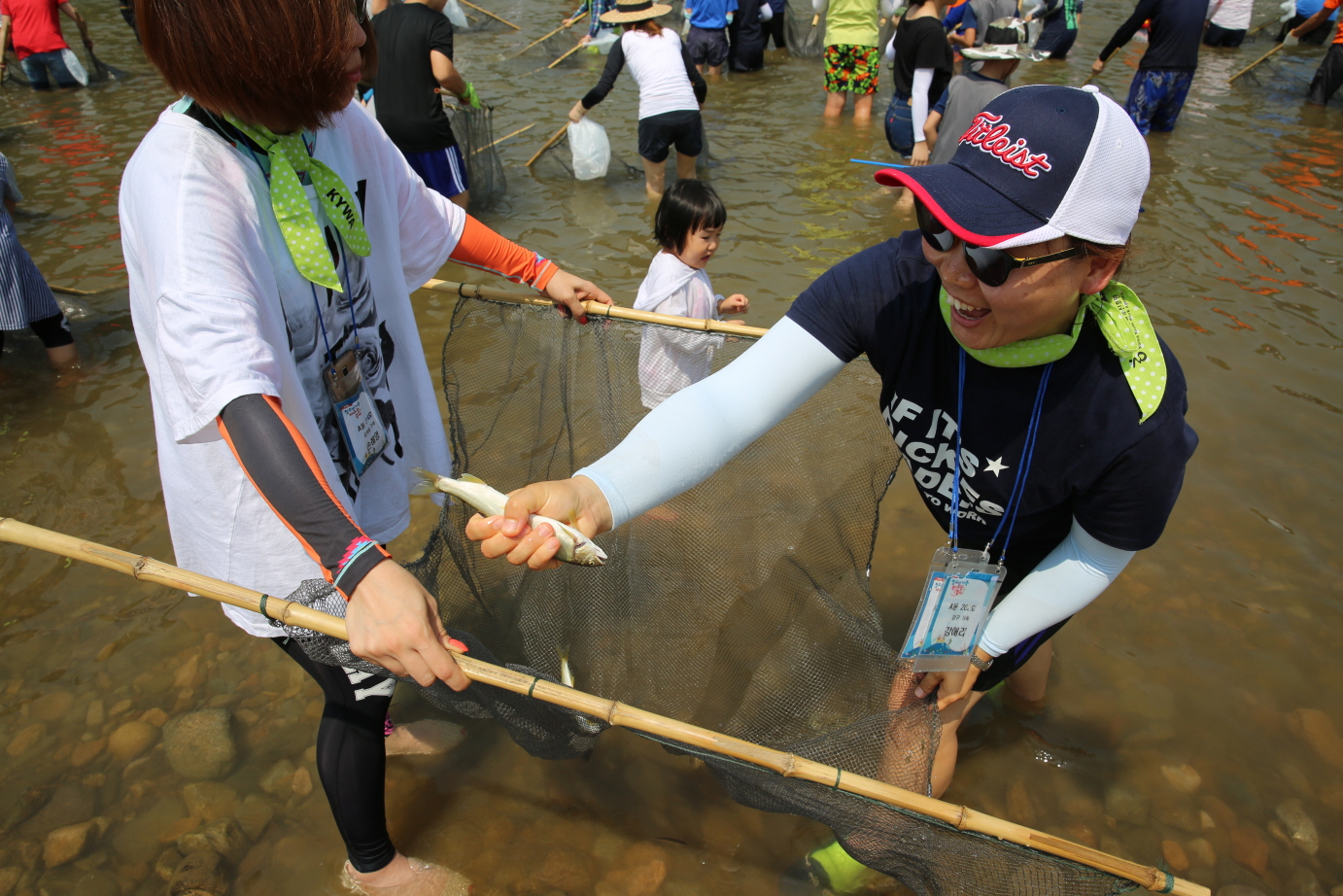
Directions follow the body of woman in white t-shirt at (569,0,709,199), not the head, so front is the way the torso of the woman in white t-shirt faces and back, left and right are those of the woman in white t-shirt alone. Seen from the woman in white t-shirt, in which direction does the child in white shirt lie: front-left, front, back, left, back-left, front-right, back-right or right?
back

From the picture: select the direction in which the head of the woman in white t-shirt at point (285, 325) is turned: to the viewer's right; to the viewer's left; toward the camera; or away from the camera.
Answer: to the viewer's right

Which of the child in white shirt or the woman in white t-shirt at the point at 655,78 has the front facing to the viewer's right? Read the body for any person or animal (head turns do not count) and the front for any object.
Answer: the child in white shirt

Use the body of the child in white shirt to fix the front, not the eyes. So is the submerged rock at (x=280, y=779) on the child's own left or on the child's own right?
on the child's own right

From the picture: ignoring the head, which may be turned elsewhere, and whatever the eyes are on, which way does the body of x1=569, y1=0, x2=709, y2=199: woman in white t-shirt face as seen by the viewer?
away from the camera

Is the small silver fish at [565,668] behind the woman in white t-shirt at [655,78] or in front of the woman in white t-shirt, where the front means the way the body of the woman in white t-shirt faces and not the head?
behind

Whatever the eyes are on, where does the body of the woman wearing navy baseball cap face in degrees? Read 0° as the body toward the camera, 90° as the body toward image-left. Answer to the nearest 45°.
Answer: approximately 45°

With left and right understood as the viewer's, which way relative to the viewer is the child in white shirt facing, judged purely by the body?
facing to the right of the viewer

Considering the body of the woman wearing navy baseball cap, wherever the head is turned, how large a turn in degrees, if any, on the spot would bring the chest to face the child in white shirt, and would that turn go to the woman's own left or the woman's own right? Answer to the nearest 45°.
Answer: approximately 90° to the woman's own right

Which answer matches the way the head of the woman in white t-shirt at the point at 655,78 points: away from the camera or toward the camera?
away from the camera

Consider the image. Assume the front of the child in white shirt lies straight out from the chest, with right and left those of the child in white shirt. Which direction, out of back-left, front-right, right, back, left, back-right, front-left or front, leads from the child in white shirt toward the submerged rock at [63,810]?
back-right
